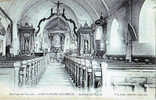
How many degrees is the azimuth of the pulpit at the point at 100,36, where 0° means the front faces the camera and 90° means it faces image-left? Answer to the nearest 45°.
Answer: approximately 45°
